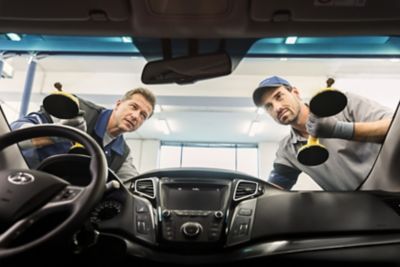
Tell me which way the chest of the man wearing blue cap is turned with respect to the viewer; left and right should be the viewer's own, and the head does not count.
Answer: facing the viewer and to the left of the viewer

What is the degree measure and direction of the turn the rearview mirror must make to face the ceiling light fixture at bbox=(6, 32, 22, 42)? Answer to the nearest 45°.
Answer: approximately 90° to its right

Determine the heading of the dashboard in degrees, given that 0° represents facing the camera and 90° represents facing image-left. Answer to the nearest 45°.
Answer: approximately 0°

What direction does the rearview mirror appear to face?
toward the camera

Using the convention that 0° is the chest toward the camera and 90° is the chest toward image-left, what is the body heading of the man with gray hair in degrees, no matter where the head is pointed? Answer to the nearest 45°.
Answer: approximately 315°

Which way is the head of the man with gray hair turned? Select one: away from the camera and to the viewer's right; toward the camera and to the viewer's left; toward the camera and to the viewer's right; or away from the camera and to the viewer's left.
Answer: toward the camera and to the viewer's right

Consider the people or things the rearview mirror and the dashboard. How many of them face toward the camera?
2
